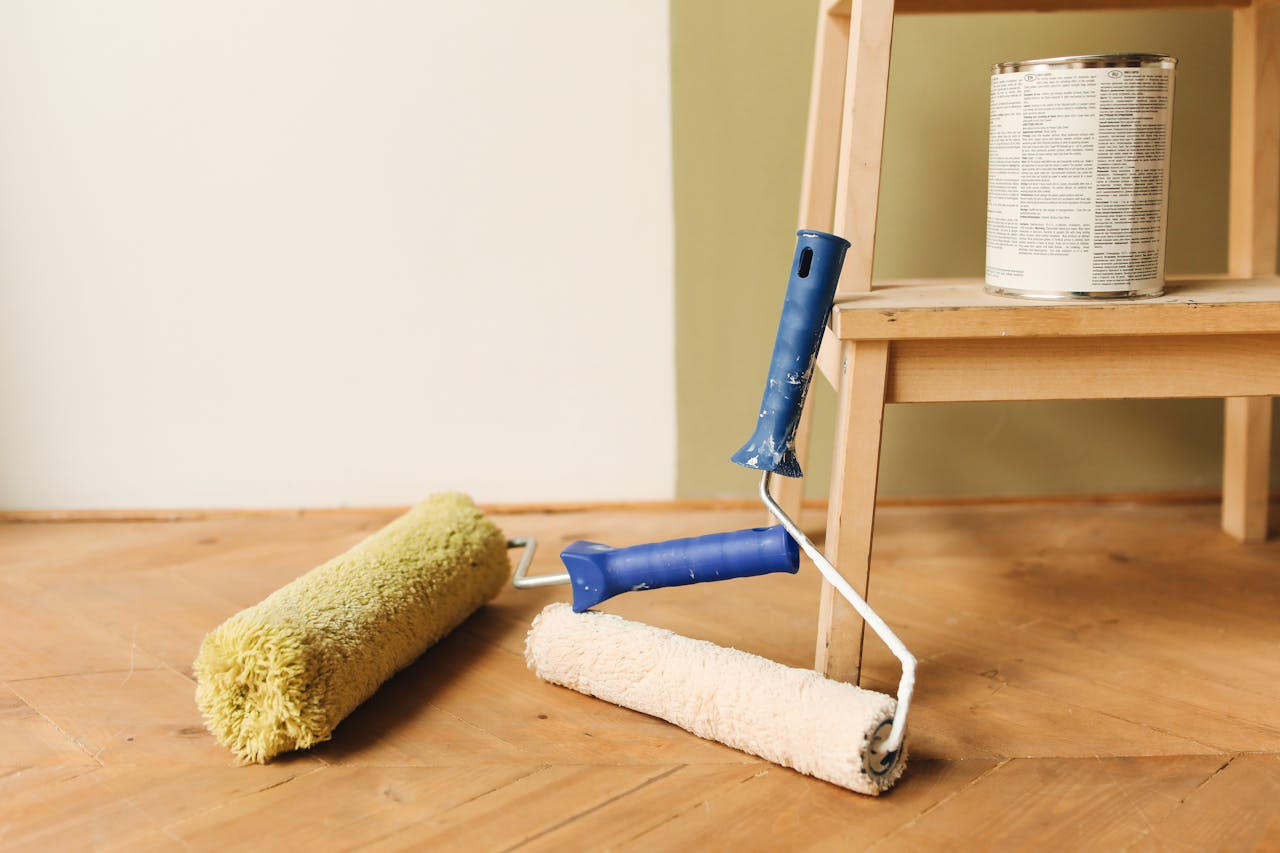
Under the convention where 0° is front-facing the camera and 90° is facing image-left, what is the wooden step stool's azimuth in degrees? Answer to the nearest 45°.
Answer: approximately 0°

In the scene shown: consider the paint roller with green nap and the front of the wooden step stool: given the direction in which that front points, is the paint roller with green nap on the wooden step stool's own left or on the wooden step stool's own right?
on the wooden step stool's own right
